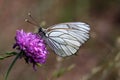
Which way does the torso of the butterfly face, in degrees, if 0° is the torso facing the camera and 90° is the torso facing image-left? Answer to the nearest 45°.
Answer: approximately 90°
